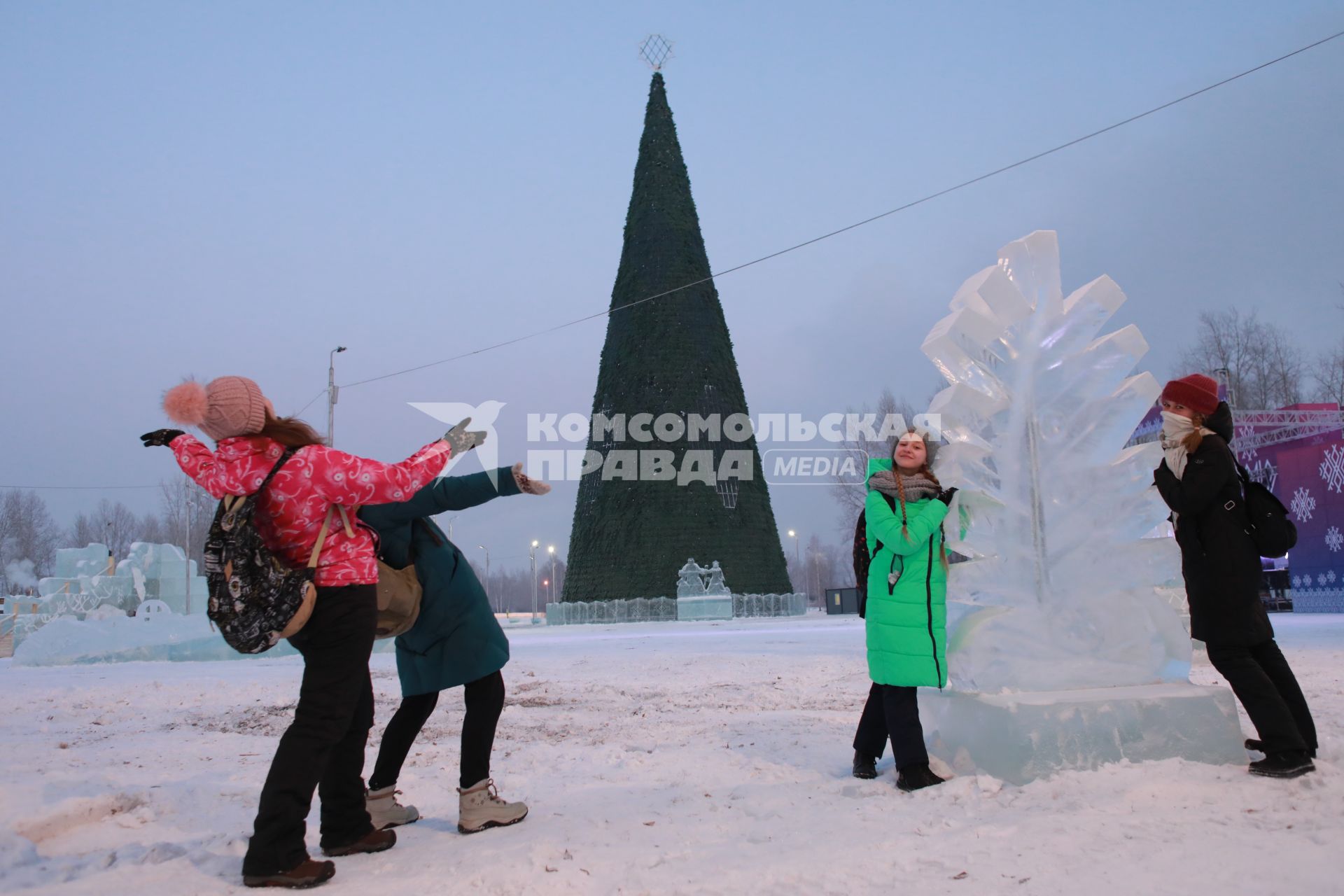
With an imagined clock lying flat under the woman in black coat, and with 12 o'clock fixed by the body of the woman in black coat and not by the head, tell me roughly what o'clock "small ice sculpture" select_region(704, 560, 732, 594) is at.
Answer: The small ice sculpture is roughly at 2 o'clock from the woman in black coat.

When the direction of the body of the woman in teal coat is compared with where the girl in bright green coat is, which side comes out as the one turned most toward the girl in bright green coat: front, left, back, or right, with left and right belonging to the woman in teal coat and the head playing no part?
front

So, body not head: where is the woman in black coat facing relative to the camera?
to the viewer's left

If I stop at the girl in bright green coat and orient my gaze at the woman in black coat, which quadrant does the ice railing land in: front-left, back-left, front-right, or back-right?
back-left

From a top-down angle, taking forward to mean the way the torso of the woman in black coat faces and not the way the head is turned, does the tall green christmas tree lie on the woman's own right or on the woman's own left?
on the woman's own right

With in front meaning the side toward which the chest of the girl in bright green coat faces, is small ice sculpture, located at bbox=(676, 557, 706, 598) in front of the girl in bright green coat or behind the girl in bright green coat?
behind

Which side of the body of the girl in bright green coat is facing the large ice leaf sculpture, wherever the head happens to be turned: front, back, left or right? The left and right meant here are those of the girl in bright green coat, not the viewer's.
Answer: left

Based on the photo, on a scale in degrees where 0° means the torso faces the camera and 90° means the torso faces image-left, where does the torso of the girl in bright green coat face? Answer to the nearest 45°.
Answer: approximately 315°

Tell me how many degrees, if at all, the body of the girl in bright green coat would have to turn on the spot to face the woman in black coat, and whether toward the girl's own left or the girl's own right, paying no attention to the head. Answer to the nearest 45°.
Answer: approximately 45° to the girl's own left

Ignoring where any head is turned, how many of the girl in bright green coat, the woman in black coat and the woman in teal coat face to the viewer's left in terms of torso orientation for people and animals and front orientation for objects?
1

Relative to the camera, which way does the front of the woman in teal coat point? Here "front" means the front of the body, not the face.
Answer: to the viewer's right

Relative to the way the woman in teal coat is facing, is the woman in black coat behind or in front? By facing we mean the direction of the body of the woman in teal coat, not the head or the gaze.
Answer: in front

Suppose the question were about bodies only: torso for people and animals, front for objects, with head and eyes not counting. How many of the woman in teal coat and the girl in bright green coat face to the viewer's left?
0
